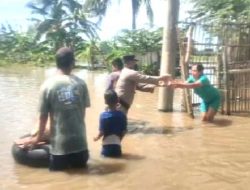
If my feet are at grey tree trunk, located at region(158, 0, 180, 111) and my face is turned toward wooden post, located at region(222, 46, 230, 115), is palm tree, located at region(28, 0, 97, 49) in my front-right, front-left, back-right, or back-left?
back-left

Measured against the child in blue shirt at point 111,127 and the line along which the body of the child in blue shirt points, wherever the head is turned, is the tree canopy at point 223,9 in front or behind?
in front

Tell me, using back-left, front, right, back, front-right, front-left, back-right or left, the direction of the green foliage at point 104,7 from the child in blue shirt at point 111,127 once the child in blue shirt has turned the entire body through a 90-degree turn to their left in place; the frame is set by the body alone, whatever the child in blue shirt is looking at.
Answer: right

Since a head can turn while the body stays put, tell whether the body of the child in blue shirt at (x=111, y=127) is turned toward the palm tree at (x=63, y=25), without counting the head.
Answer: yes

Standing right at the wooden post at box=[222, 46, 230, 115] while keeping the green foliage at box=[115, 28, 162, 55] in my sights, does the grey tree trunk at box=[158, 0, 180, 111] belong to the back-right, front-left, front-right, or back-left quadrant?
front-left

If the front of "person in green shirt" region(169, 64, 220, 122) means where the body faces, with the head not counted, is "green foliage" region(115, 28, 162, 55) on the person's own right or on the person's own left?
on the person's own right

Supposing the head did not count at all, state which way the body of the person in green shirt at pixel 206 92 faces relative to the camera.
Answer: to the viewer's left

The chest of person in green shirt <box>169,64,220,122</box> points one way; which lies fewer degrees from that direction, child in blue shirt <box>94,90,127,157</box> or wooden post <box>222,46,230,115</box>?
the child in blue shirt

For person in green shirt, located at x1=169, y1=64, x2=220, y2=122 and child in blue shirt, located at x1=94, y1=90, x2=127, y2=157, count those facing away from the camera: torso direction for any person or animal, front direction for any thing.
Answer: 1

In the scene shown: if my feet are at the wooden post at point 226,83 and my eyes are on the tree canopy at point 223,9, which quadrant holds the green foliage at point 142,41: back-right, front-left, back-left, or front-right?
front-left

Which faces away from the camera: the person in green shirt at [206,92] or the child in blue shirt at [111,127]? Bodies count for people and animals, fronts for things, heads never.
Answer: the child in blue shirt at [111,127]

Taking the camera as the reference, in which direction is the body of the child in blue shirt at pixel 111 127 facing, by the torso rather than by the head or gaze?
away from the camera

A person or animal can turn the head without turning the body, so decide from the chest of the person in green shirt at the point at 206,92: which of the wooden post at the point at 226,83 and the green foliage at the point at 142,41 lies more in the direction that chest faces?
the green foliage
